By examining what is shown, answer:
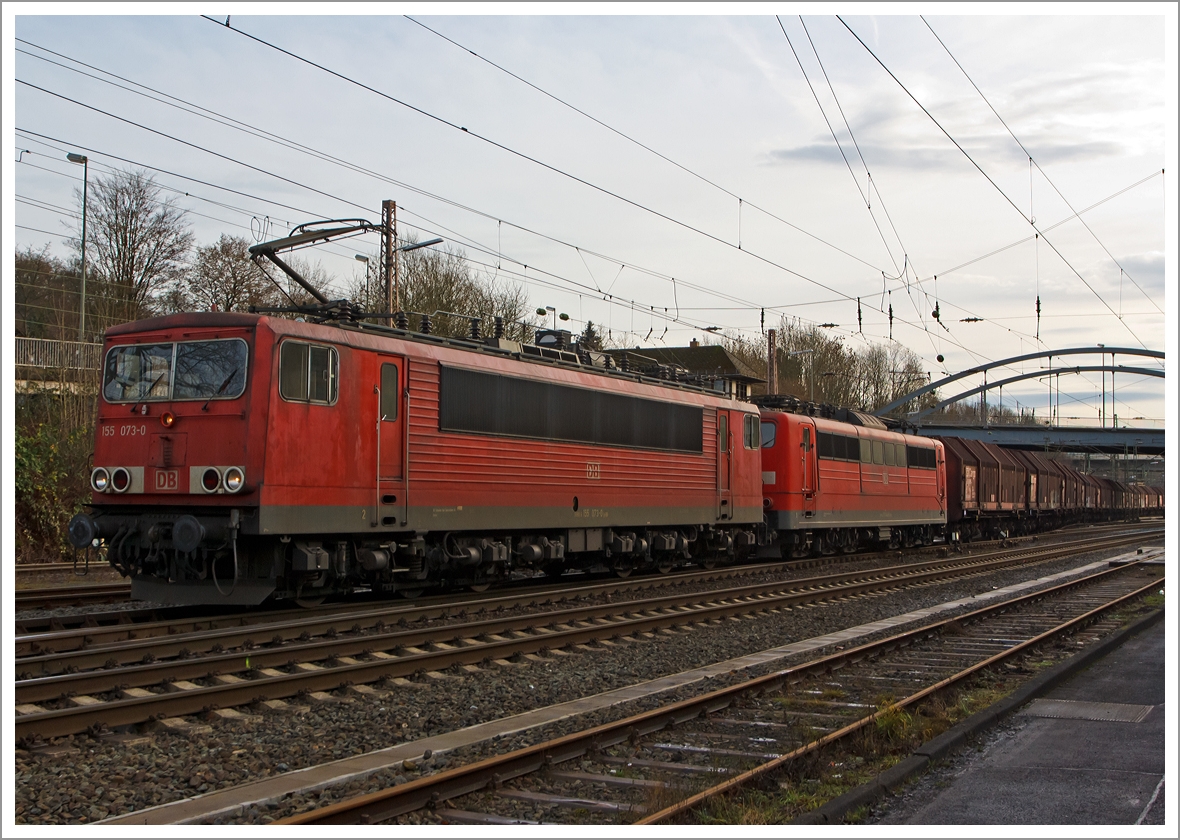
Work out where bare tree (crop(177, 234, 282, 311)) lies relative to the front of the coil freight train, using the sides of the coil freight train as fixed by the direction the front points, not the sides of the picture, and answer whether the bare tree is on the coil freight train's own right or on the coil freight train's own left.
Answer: on the coil freight train's own right

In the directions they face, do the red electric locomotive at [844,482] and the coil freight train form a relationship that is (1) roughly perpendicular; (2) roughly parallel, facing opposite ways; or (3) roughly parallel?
roughly parallel

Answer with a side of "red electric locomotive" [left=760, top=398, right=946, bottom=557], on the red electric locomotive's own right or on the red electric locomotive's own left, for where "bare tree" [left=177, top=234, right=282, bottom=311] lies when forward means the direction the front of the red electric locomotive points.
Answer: on the red electric locomotive's own right

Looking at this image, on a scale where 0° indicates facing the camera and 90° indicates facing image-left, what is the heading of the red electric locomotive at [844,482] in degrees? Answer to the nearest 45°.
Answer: approximately 45°

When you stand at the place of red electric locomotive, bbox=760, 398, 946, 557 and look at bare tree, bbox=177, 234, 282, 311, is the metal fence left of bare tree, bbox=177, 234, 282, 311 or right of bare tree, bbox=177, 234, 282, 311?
left

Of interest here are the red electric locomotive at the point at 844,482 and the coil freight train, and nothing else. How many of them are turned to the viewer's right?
0

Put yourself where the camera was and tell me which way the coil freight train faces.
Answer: facing the viewer and to the left of the viewer
